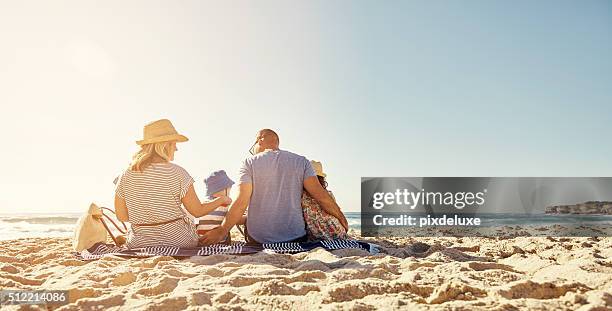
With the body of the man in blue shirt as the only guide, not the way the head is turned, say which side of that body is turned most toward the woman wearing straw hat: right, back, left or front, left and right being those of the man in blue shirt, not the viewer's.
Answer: left

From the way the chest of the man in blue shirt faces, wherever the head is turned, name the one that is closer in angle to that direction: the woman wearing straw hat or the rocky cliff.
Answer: the rocky cliff

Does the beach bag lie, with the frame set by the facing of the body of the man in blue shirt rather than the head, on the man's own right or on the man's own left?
on the man's own left

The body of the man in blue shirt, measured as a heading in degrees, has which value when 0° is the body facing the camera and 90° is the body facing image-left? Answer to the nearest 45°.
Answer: approximately 180°

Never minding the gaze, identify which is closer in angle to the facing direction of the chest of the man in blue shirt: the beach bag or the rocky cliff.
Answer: the rocky cliff

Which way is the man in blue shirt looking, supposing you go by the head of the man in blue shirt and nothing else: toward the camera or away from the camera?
away from the camera

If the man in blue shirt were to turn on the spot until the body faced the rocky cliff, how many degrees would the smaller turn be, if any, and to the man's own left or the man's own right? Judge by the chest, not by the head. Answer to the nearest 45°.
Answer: approximately 45° to the man's own right

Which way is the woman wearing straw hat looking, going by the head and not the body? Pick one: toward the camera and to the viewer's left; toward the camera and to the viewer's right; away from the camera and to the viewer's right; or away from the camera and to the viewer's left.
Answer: away from the camera and to the viewer's right
